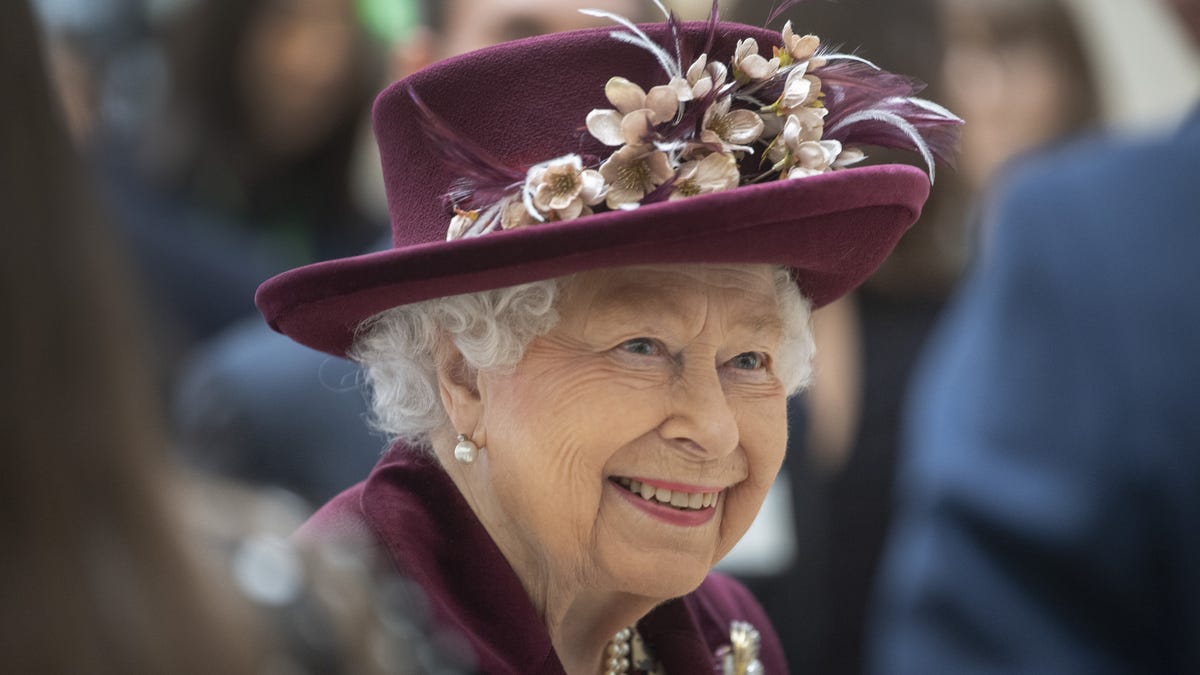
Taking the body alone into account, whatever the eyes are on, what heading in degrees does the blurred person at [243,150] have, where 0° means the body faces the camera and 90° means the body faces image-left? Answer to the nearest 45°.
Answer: approximately 315°

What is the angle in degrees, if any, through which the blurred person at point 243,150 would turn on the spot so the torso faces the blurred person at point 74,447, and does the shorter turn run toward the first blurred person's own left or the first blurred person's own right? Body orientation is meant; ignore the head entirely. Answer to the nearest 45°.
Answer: approximately 45° to the first blurred person's own right

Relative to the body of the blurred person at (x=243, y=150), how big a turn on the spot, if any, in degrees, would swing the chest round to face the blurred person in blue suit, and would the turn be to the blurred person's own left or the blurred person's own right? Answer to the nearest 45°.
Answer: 0° — they already face them

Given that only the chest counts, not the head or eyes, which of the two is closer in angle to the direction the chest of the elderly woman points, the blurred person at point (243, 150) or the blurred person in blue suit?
the blurred person in blue suit

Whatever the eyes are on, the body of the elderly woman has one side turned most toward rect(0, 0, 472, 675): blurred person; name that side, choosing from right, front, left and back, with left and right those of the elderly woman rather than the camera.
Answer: right

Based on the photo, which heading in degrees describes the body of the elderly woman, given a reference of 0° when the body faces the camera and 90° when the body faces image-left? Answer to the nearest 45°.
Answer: approximately 315°
